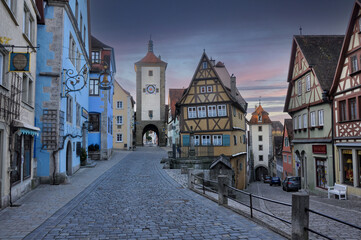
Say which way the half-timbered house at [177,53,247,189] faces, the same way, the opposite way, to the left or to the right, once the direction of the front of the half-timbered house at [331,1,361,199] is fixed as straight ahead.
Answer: to the left

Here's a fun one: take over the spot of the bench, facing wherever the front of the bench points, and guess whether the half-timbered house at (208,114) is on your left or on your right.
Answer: on your right

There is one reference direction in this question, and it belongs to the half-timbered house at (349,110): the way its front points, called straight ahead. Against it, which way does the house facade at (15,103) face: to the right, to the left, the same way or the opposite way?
the opposite way

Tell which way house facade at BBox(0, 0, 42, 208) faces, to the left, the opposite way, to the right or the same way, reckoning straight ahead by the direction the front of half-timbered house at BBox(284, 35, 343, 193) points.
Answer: the opposite way

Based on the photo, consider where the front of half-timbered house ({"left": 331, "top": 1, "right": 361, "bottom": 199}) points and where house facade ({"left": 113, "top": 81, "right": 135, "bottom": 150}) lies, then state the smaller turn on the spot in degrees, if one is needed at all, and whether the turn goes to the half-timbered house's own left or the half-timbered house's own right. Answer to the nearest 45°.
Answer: approximately 90° to the half-timbered house's own right

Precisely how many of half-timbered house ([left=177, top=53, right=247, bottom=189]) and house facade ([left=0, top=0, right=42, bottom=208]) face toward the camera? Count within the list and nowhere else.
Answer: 1

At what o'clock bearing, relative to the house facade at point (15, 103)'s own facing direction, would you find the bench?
The bench is roughly at 12 o'clock from the house facade.

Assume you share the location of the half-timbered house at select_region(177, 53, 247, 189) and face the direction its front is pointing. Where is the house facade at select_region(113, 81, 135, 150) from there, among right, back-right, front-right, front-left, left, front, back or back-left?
back-right

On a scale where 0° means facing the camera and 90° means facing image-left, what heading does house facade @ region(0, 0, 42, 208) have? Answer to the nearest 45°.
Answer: approximately 270°
